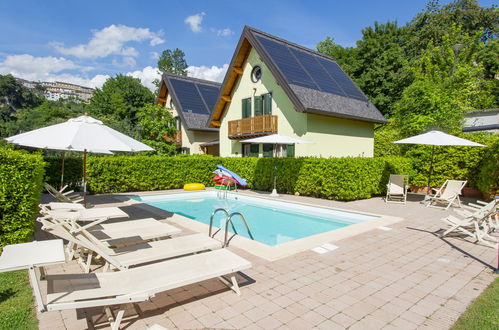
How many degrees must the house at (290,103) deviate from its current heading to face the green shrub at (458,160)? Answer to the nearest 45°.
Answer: approximately 90° to its left

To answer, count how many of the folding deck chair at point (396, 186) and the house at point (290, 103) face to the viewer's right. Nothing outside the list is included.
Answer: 0

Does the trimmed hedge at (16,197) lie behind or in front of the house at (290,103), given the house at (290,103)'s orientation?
in front

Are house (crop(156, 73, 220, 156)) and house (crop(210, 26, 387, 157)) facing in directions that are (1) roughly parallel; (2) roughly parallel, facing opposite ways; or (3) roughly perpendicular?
roughly parallel

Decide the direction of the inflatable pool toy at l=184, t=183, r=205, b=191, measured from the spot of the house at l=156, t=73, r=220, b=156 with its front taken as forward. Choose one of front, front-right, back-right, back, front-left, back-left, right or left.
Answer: front-left

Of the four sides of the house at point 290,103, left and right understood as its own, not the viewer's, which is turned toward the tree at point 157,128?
right

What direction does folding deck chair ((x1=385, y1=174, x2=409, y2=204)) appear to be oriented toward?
toward the camera

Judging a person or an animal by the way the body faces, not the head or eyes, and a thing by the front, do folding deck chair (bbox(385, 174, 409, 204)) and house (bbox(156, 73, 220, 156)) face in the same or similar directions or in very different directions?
same or similar directions

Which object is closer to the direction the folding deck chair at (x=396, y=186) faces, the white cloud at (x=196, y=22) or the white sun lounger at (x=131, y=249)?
the white sun lounger

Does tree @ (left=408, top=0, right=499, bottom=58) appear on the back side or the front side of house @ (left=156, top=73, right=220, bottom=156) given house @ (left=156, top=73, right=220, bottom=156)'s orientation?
on the back side

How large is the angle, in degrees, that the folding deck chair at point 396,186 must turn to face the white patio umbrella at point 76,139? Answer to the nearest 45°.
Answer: approximately 45° to its right

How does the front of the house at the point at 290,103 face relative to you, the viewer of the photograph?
facing the viewer and to the left of the viewer

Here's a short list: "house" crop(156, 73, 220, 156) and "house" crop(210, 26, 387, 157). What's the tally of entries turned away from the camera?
0

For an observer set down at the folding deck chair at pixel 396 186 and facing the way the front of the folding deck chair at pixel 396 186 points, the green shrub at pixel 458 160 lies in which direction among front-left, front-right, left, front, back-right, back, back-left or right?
back-left

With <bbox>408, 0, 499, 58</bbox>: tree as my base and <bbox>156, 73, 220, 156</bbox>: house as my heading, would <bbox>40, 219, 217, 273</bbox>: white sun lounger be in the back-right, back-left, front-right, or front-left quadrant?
front-left

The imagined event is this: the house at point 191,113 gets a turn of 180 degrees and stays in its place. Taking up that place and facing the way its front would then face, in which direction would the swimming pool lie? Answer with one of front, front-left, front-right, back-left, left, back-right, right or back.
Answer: back-right
